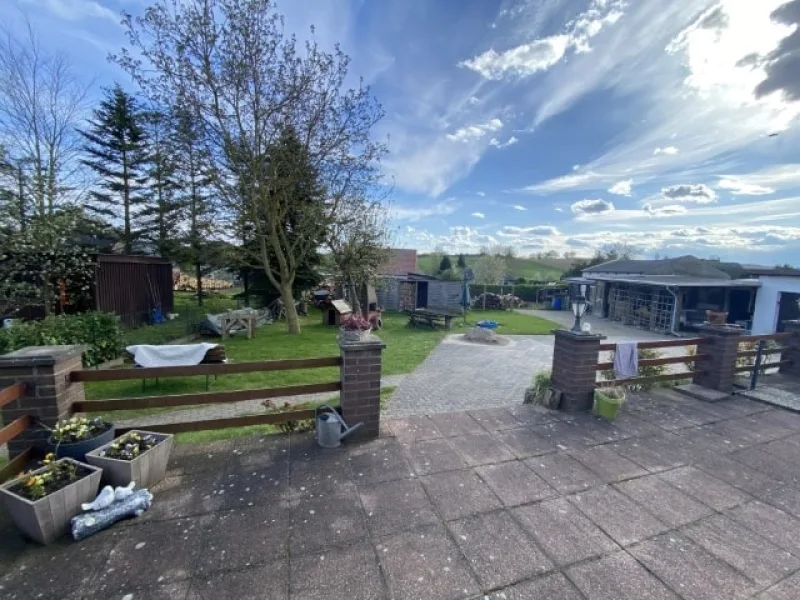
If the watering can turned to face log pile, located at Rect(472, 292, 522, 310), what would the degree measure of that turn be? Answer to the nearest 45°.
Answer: approximately 45° to its left

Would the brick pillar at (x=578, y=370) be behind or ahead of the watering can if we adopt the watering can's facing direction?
ahead

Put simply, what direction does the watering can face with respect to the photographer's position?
facing to the right of the viewer

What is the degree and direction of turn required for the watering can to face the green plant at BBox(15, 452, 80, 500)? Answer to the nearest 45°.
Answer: approximately 135° to its right

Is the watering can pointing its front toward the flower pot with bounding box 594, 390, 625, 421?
yes

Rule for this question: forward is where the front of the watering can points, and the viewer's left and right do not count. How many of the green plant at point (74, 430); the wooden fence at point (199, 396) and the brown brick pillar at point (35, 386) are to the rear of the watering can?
3

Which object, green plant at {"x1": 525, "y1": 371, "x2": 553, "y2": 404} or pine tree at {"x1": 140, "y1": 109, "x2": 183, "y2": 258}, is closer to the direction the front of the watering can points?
the green plant

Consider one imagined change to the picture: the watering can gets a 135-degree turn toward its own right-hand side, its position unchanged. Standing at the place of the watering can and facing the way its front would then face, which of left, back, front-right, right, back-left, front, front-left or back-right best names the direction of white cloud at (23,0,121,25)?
right

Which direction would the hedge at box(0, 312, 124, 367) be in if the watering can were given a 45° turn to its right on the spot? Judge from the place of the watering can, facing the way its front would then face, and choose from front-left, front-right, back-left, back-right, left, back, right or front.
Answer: back

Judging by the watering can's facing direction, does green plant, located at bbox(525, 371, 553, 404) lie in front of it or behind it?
in front

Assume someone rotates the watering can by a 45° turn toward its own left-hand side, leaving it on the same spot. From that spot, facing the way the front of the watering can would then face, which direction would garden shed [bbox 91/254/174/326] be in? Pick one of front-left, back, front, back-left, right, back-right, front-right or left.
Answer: left

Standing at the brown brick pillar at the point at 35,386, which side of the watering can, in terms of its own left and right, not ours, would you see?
back

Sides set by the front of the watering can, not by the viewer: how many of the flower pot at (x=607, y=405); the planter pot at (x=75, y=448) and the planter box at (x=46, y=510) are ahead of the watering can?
1

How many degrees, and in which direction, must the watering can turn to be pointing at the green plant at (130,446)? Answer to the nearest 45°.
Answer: approximately 180°
